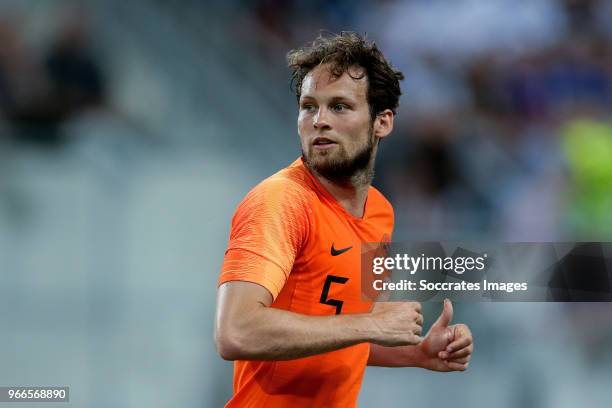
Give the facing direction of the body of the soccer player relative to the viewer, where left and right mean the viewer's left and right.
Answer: facing the viewer and to the right of the viewer
